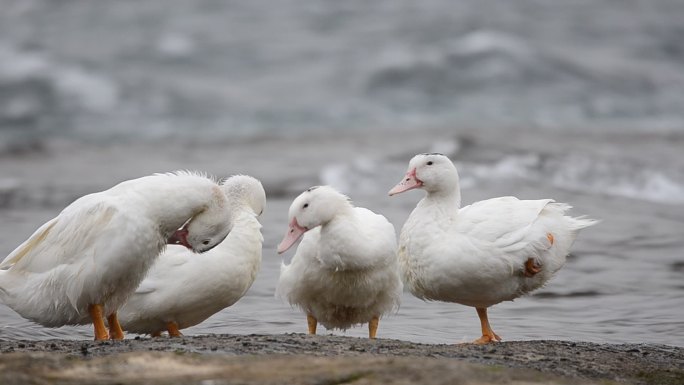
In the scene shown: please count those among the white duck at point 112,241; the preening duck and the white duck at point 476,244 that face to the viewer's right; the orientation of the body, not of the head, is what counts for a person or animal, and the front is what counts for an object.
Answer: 2

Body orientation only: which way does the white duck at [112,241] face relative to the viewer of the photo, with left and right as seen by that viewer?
facing to the right of the viewer

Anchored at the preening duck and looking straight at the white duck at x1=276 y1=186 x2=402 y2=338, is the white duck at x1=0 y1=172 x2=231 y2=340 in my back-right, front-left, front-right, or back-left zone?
back-right

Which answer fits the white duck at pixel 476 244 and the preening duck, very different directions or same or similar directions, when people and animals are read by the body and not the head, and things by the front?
very different directions

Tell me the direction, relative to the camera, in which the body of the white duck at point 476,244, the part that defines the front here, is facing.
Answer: to the viewer's left

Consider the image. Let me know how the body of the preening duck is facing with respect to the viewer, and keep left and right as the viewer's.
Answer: facing to the right of the viewer

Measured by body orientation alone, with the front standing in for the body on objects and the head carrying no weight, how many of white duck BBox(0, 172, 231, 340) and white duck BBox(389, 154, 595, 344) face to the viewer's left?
1

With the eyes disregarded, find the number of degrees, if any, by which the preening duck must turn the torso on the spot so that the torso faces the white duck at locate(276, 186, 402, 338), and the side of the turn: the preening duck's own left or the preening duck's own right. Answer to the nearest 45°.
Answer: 0° — it already faces it

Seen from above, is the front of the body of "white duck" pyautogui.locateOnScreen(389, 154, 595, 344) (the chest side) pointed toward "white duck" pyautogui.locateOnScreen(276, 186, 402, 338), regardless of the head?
yes

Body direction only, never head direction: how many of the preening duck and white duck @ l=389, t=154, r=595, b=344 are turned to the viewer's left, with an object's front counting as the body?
1

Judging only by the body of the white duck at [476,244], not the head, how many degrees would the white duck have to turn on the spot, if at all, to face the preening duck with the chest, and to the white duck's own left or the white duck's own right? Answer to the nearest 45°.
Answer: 0° — it already faces it

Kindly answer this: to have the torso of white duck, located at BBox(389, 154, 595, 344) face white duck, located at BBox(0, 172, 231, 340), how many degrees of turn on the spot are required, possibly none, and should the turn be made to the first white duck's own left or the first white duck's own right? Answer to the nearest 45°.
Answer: approximately 45° to the first white duck's own left
